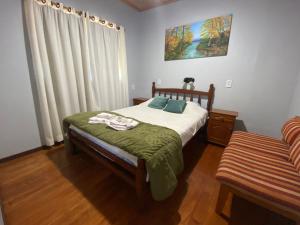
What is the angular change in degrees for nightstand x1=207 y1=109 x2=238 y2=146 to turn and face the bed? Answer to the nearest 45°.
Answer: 0° — it already faces it

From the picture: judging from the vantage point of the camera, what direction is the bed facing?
facing the viewer and to the left of the viewer

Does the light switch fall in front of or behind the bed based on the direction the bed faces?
behind

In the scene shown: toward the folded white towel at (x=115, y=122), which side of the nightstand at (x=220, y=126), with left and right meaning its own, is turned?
front

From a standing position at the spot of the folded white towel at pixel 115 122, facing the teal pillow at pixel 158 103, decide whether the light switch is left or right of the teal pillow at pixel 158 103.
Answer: right

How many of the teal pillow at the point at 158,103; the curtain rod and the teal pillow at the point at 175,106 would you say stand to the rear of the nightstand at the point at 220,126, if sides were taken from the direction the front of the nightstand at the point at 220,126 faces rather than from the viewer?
0

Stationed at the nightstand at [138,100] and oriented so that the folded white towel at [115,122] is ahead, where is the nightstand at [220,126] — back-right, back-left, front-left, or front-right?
front-left

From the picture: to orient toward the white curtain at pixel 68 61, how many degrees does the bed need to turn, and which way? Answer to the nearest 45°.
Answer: approximately 90° to its right

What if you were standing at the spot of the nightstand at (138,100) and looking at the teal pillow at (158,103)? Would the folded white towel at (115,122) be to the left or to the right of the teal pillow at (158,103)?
right

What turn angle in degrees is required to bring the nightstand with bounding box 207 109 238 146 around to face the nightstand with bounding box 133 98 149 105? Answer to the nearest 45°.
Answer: approximately 45° to its right

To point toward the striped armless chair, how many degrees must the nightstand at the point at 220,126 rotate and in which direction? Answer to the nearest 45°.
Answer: approximately 45° to its left

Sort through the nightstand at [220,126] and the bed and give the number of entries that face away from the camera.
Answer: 0
